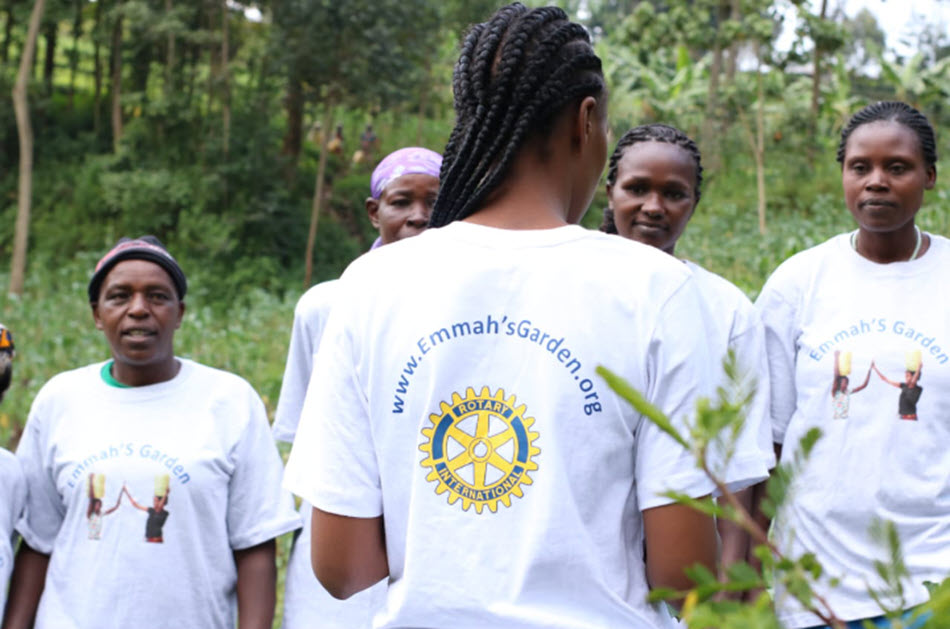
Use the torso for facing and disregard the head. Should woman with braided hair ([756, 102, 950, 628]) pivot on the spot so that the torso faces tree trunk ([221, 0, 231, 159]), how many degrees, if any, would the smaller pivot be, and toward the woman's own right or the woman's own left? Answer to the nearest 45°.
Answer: approximately 135° to the woman's own right

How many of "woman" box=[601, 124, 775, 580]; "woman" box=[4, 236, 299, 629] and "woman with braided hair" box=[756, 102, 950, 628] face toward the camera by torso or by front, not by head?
3

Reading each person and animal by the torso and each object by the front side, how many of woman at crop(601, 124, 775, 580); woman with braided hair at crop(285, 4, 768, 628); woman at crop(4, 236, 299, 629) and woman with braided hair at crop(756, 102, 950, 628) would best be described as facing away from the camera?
1

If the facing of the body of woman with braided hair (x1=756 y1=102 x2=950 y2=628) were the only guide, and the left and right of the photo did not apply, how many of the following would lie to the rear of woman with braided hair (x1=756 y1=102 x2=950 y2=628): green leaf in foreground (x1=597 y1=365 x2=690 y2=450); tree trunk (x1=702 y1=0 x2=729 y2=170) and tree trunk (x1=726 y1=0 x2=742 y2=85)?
2

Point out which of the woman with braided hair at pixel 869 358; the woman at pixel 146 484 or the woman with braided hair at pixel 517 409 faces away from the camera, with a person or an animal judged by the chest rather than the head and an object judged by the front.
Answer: the woman with braided hair at pixel 517 409

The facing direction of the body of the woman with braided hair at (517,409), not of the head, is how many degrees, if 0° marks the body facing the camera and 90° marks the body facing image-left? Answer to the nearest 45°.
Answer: approximately 180°

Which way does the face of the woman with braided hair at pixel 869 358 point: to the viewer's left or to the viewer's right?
to the viewer's left

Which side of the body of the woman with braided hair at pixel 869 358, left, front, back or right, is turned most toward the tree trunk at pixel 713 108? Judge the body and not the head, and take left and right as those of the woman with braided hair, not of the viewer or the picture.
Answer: back

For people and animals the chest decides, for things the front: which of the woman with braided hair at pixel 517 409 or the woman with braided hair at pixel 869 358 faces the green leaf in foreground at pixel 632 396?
the woman with braided hair at pixel 869 358

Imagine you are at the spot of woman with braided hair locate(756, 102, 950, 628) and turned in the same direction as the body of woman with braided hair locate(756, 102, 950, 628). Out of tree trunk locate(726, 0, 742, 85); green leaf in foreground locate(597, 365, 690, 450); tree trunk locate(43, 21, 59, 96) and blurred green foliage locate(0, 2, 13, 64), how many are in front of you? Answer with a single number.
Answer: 1

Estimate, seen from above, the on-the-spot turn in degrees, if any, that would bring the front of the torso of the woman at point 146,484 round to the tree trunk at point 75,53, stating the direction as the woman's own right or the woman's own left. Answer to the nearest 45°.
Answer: approximately 180°

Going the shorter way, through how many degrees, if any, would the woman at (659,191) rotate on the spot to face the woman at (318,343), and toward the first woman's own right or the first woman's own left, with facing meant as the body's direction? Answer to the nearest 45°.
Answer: approximately 90° to the first woman's own right
